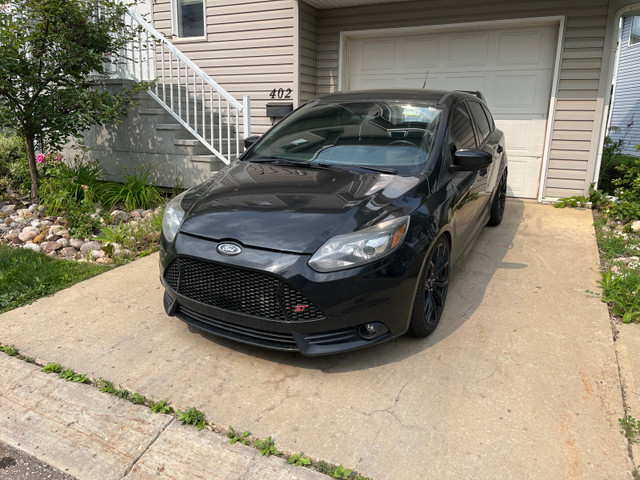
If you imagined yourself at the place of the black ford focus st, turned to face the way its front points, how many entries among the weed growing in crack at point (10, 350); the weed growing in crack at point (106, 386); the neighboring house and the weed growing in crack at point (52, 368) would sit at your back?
1

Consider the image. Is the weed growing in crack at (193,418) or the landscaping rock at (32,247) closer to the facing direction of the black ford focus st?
the weed growing in crack

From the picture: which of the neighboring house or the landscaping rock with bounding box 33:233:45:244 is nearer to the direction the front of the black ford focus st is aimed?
the landscaping rock

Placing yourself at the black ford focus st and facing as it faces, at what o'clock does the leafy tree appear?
The leafy tree is roughly at 3 o'clock from the black ford focus st.

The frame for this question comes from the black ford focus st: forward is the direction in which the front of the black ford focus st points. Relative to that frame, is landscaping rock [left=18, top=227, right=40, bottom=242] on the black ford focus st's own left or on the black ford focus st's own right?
on the black ford focus st's own right

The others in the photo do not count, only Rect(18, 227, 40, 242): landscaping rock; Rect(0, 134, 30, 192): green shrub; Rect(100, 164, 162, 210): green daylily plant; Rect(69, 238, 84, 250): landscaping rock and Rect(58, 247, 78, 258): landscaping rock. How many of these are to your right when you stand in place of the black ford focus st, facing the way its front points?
5

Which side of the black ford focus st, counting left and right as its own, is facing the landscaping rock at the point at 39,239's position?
right

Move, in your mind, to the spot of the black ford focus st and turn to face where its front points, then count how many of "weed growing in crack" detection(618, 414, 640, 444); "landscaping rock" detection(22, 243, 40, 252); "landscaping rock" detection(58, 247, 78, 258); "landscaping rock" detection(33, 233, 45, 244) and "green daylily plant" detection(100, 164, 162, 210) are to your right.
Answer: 4

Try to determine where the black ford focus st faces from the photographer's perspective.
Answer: facing the viewer and to the left of the viewer

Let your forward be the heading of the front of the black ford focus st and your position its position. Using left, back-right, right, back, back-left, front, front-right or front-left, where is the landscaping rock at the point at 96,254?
right

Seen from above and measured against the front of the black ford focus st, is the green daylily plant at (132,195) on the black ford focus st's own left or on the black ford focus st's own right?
on the black ford focus st's own right

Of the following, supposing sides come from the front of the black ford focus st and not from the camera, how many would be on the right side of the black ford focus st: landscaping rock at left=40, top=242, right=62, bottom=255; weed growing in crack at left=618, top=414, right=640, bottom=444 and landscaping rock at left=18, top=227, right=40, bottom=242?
2

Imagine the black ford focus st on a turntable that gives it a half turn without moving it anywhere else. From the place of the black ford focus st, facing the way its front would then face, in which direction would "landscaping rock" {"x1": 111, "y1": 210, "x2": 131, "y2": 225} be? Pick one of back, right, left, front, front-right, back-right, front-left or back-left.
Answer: left

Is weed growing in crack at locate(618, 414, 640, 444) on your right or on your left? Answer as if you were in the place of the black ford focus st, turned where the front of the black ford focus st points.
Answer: on your left

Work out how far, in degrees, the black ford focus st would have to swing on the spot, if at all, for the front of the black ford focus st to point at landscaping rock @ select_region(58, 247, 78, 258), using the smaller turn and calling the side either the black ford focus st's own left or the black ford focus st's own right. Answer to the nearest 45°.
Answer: approximately 90° to the black ford focus st's own right
